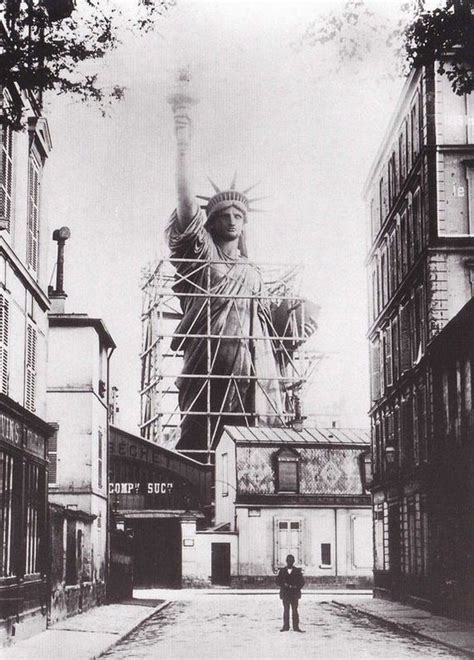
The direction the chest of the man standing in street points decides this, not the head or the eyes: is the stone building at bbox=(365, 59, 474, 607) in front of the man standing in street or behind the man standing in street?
behind

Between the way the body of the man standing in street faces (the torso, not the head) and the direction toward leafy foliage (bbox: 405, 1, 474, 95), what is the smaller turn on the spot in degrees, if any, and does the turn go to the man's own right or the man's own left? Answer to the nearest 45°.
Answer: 0° — they already face it

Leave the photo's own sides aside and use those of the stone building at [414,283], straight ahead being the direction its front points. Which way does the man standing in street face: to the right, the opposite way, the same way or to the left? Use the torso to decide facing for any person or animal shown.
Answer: to the left

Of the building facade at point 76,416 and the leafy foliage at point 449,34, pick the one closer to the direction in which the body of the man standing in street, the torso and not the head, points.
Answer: the leafy foliage

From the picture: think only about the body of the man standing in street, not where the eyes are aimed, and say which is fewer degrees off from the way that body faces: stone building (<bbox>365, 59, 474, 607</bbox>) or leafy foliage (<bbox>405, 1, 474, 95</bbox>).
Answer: the leafy foliage

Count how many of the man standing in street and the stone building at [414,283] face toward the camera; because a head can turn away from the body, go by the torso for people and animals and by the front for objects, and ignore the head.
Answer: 1

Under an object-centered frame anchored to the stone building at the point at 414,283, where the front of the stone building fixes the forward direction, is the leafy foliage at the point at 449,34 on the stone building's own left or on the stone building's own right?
on the stone building's own left

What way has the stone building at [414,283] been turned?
to the viewer's left

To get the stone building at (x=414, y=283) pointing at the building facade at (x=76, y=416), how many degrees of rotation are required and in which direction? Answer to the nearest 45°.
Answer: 0° — it already faces it
